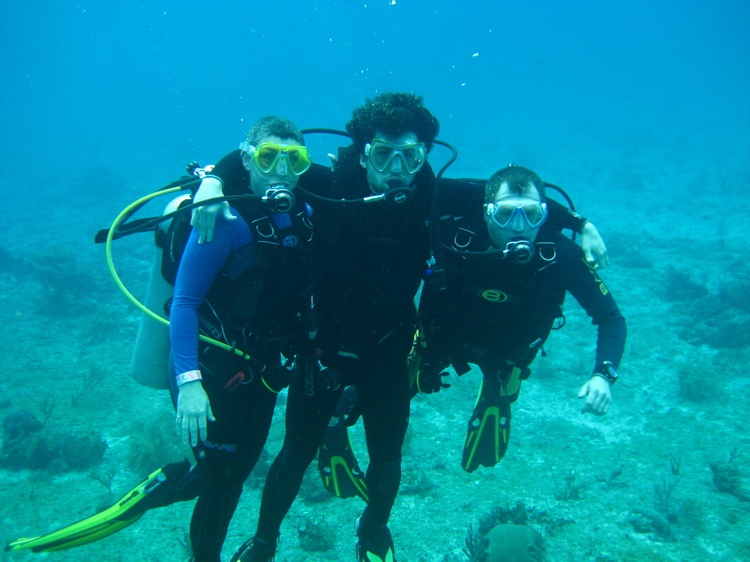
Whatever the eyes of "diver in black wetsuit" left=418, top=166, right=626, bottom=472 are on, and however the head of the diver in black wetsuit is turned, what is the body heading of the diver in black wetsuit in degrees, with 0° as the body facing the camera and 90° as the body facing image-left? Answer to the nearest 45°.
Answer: approximately 0°

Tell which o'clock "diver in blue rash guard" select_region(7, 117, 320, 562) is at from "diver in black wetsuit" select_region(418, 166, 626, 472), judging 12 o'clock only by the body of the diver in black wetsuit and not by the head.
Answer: The diver in blue rash guard is roughly at 2 o'clock from the diver in black wetsuit.

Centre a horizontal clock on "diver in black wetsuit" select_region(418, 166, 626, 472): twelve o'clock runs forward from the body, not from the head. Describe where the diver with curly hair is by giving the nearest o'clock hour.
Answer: The diver with curly hair is roughly at 2 o'clock from the diver in black wetsuit.

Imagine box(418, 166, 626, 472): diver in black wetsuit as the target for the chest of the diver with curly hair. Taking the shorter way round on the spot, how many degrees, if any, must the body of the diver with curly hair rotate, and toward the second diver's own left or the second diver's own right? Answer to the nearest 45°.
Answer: approximately 90° to the second diver's own left

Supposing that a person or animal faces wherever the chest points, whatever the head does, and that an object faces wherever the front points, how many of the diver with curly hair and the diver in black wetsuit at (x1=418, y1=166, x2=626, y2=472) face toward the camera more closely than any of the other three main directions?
2
